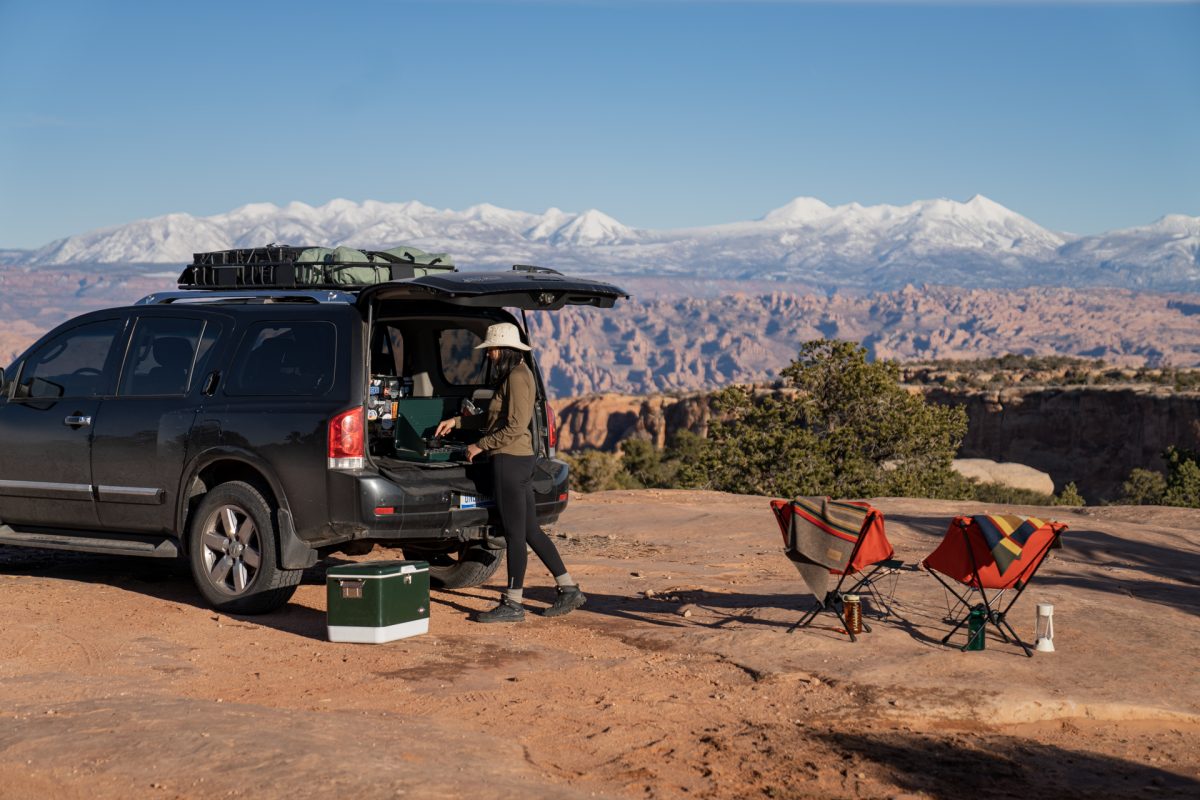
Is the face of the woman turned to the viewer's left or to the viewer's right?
to the viewer's left

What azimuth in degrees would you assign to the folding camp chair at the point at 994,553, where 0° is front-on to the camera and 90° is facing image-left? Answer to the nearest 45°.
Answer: approximately 135°

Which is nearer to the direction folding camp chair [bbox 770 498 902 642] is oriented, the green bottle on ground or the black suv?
the green bottle on ground

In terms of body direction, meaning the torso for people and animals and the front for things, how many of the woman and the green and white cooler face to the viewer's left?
1

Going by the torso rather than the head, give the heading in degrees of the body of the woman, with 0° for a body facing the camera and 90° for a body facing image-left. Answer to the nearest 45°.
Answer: approximately 90°

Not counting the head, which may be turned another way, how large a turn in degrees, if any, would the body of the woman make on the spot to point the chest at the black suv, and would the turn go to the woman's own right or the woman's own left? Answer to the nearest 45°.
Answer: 0° — they already face it

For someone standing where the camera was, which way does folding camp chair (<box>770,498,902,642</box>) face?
facing away from the viewer and to the right of the viewer

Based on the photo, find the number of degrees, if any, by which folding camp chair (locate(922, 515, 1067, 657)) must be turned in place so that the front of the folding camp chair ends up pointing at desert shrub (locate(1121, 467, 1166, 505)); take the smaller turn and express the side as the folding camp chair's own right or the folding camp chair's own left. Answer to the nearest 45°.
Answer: approximately 45° to the folding camp chair's own right

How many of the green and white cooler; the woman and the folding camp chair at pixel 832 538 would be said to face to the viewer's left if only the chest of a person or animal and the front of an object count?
1

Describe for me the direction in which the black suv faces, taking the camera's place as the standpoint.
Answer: facing away from the viewer and to the left of the viewer

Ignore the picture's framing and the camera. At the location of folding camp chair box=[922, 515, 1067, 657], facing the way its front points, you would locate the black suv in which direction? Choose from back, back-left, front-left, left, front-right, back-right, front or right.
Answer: front-left

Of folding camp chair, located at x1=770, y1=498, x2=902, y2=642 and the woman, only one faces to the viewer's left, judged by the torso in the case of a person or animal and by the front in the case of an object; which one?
the woman

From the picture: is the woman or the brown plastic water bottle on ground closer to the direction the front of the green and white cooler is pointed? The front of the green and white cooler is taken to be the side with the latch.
the brown plastic water bottle on ground

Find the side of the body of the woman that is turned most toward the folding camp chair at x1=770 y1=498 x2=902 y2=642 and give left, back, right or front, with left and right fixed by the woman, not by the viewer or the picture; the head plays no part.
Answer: back
